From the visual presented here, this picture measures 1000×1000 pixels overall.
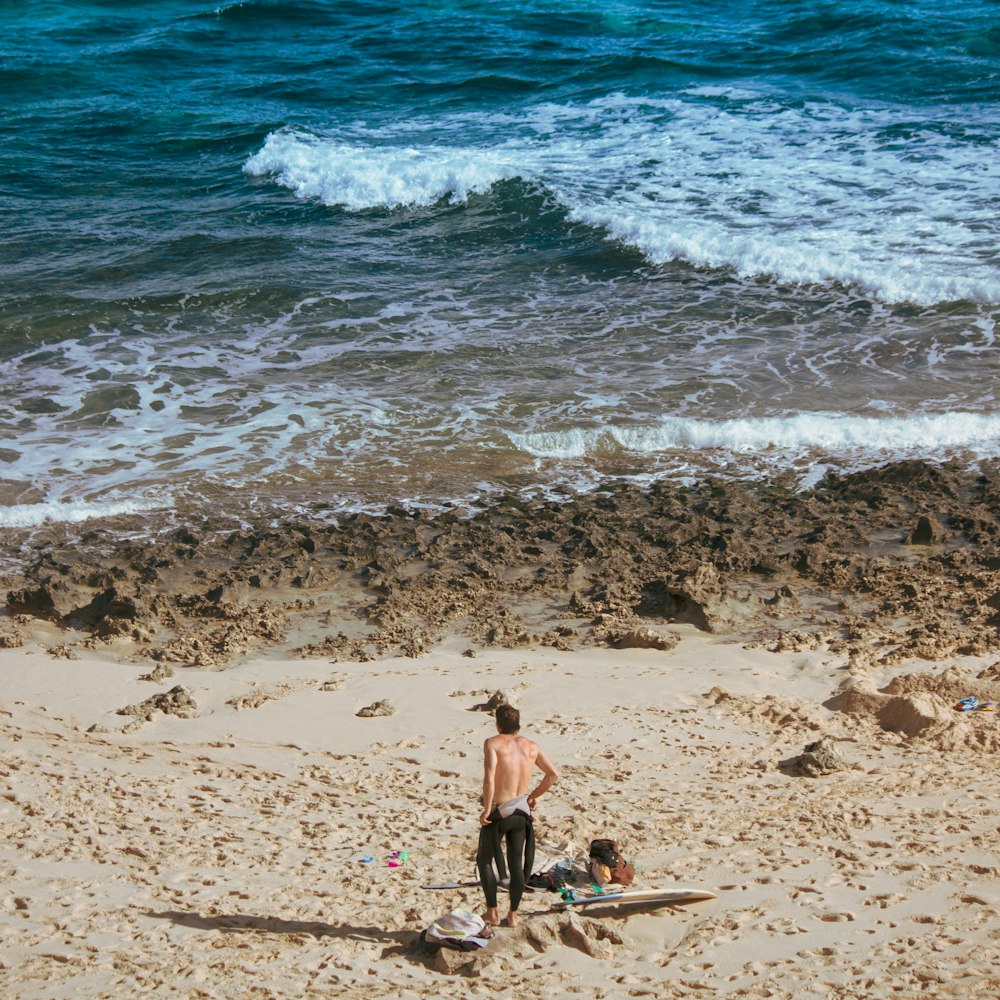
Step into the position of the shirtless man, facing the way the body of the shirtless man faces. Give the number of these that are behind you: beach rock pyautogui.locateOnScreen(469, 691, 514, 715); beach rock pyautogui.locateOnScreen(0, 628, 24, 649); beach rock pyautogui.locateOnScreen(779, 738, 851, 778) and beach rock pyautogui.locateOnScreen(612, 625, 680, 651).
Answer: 0

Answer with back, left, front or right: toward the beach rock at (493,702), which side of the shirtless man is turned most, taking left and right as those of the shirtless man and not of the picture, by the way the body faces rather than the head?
front

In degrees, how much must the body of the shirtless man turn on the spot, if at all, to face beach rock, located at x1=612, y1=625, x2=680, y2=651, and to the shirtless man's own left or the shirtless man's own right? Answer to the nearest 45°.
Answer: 0° — they already face it

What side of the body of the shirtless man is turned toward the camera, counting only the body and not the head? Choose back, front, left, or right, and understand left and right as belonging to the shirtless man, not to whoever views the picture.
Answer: back

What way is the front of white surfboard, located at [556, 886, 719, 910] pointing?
to the viewer's right

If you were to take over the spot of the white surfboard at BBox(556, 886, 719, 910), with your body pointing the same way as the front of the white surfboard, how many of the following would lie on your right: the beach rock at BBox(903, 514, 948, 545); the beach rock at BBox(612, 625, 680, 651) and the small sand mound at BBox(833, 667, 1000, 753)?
0

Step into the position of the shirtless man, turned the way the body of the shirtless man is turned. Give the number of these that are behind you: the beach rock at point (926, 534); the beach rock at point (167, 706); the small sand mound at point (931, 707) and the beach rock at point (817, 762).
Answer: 0

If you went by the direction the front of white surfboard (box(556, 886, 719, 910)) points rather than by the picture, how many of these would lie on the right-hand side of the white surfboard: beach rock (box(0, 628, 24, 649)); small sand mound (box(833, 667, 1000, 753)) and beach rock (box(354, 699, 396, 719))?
0

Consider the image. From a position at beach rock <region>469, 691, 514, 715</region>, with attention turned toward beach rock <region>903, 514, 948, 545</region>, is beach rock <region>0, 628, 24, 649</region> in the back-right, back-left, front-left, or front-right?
back-left

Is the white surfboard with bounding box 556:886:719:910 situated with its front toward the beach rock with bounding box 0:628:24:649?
no

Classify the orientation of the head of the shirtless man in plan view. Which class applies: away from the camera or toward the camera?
away from the camera

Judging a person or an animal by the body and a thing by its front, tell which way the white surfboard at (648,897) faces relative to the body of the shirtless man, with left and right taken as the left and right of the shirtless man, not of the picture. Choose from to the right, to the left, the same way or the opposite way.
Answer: to the right

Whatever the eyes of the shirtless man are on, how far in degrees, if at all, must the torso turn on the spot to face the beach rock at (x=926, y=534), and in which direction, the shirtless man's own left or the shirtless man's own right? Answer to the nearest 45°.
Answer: approximately 45° to the shirtless man's own right

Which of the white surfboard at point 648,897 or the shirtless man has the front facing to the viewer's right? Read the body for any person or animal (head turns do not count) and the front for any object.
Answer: the white surfboard

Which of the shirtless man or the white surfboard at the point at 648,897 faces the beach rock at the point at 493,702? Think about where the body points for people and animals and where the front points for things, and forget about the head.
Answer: the shirtless man

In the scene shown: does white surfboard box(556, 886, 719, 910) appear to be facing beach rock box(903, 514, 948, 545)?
no
